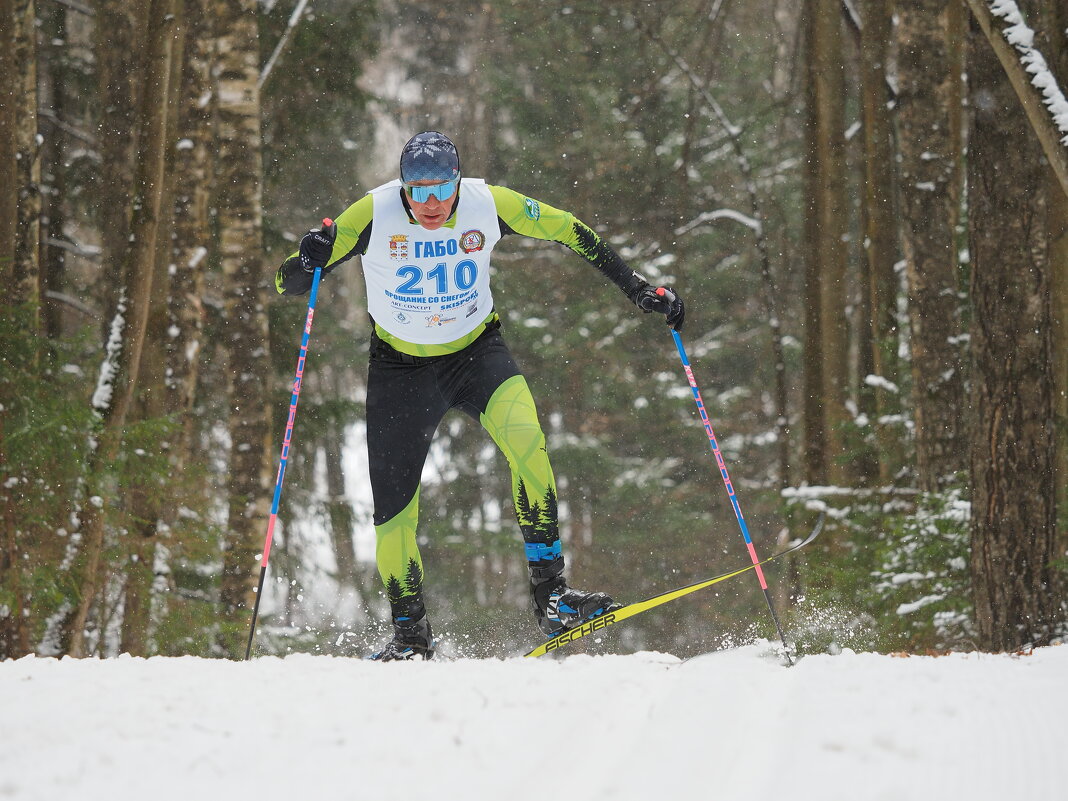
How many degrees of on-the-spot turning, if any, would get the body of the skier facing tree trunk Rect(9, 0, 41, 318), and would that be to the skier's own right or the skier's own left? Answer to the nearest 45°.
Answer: approximately 135° to the skier's own right

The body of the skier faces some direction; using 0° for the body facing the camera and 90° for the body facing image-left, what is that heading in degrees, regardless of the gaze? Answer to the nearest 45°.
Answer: approximately 0°

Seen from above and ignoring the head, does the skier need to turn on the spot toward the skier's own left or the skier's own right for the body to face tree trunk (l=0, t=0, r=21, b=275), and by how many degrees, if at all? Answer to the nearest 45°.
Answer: approximately 135° to the skier's own right

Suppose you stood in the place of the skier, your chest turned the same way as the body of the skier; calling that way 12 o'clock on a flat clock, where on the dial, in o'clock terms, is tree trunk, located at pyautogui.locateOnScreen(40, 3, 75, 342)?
The tree trunk is roughly at 5 o'clock from the skier.

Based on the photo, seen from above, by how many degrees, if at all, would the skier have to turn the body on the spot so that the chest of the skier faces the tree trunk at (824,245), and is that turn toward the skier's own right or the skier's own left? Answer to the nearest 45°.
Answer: approximately 135° to the skier's own left

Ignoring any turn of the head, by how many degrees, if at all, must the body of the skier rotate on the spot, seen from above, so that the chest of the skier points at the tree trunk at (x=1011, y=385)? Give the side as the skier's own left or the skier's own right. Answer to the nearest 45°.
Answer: approximately 90° to the skier's own left

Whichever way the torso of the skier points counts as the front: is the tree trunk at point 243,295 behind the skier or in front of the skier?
behind

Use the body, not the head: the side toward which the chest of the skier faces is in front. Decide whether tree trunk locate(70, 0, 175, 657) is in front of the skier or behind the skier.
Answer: behind
